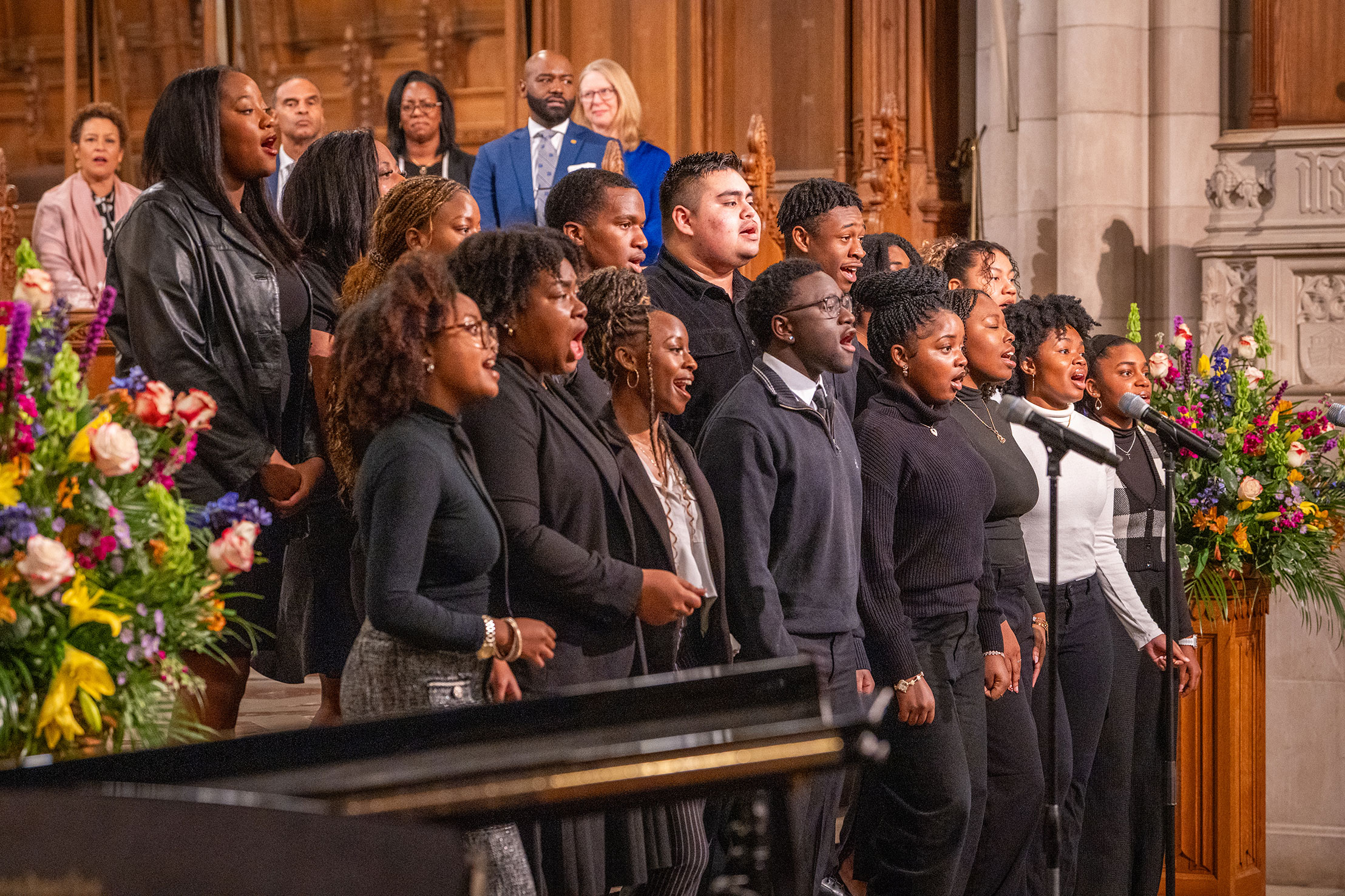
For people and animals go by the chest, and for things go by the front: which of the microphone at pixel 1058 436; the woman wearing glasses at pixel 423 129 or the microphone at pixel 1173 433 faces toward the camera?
the woman wearing glasses

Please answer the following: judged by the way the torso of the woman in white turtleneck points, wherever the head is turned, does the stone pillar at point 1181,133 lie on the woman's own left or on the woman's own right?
on the woman's own left

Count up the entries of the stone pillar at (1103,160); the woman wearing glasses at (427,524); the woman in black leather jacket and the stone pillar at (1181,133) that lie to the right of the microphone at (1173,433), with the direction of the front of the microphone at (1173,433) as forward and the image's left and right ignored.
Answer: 2

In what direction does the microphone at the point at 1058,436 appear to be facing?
to the viewer's left

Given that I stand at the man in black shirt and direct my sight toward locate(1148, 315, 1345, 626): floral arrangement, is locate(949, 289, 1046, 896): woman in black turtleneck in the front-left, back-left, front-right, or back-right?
front-right

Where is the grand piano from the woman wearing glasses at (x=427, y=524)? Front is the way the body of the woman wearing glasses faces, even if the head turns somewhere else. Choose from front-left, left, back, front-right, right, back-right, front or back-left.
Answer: right

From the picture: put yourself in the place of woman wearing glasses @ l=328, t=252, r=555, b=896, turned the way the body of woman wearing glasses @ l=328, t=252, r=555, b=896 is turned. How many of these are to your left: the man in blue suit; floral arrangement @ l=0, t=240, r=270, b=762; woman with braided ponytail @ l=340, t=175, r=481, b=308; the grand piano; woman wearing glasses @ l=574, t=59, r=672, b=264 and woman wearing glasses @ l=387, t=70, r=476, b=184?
4

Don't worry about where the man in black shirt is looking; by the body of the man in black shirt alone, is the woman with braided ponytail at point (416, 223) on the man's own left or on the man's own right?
on the man's own right

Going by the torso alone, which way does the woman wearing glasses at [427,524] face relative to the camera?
to the viewer's right

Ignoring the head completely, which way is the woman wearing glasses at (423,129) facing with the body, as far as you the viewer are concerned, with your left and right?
facing the viewer

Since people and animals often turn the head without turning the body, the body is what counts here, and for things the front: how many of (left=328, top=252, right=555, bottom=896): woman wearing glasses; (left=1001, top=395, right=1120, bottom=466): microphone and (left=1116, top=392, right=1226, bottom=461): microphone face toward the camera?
0

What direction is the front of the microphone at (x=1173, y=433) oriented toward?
to the viewer's left

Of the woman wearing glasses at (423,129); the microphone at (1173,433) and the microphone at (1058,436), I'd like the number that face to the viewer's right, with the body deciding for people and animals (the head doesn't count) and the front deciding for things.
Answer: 0

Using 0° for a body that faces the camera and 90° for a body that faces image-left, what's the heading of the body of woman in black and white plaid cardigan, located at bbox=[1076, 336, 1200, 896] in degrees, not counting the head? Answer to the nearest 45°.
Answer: approximately 315°
